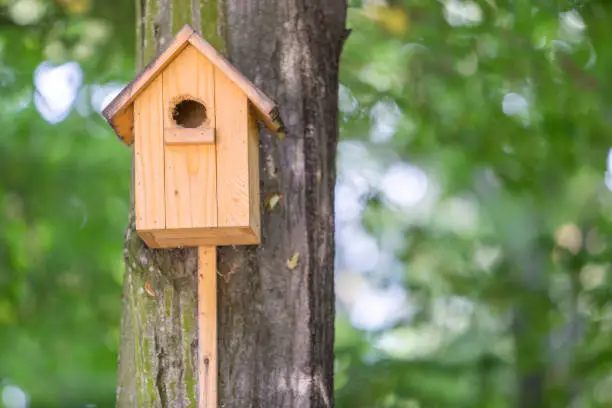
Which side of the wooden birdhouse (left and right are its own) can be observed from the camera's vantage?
front
